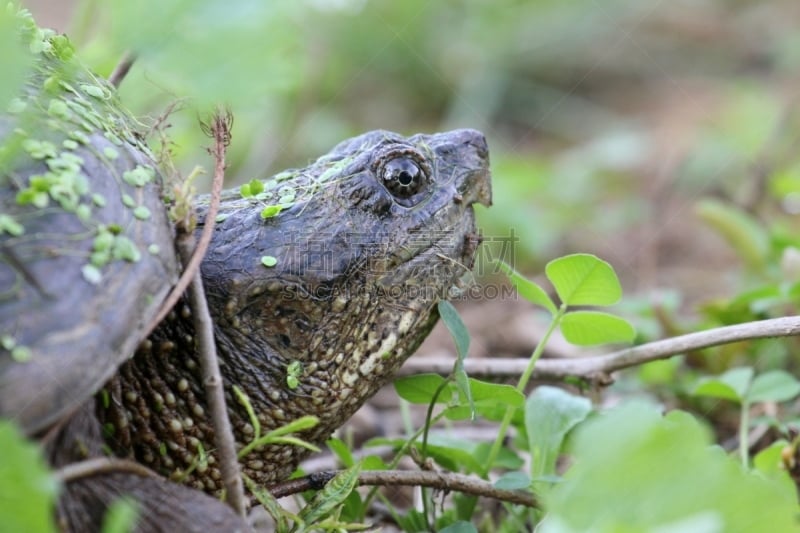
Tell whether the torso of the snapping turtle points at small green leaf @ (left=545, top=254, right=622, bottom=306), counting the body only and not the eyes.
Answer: yes

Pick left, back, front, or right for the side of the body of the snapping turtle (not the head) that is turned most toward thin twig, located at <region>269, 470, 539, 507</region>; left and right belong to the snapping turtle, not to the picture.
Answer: front

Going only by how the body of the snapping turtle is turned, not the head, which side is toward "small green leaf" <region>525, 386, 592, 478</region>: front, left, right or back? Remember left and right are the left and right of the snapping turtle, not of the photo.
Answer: front

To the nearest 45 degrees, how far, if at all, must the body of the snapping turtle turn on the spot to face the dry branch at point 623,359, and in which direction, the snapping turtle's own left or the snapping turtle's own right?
0° — it already faces it

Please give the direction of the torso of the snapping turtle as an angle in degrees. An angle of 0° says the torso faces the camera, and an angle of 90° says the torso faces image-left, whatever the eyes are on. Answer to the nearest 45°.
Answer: approximately 270°
